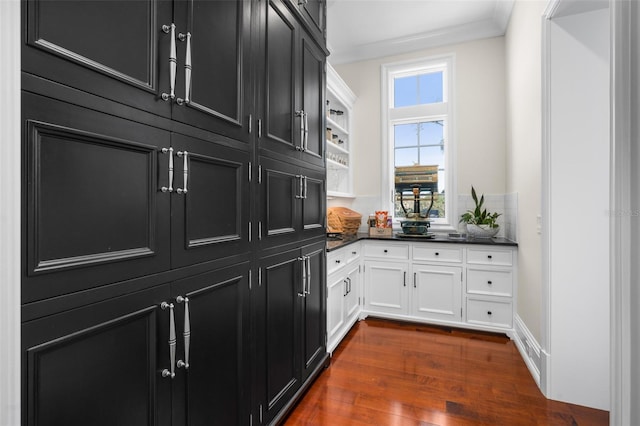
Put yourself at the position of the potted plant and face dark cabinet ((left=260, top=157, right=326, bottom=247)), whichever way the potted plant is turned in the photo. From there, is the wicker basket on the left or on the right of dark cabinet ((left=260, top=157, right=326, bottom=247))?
right

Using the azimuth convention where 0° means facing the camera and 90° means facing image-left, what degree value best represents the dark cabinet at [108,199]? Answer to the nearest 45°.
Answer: approximately 315°

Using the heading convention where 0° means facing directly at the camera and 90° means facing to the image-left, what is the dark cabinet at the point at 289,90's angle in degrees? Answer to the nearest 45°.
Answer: approximately 315°

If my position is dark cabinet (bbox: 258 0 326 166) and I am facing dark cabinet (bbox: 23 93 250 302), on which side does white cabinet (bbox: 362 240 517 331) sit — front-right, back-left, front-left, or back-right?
back-left

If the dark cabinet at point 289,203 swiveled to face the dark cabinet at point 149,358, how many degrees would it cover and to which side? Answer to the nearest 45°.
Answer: approximately 90° to its right

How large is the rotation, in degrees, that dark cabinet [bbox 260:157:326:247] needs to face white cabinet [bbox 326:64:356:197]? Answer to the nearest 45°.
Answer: approximately 135° to its left
